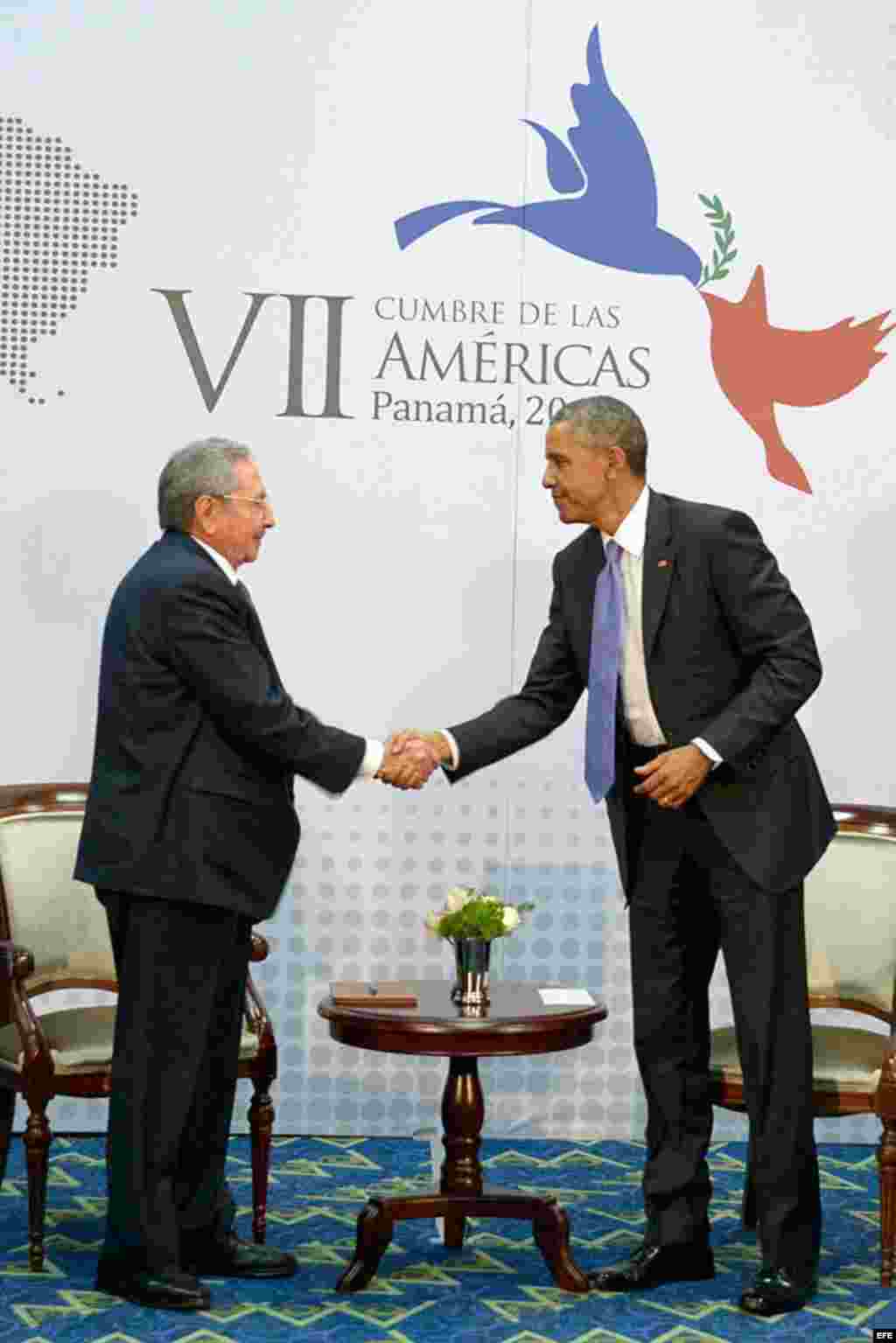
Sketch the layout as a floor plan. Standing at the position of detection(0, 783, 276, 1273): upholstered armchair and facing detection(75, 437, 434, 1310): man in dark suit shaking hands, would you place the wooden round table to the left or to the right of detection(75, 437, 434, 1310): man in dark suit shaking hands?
left

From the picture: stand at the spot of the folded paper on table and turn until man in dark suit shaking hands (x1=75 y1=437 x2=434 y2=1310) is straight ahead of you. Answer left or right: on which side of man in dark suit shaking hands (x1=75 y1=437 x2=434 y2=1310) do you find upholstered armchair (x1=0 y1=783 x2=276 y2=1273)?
right

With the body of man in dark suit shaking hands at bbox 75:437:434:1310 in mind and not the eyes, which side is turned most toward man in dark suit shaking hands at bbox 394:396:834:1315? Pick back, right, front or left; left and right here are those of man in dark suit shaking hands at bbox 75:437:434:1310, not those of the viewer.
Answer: front

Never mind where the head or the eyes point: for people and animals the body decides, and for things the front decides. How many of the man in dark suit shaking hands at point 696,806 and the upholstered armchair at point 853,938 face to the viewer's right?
0

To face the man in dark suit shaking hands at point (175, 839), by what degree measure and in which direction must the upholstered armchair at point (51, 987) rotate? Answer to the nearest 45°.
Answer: approximately 45° to its right

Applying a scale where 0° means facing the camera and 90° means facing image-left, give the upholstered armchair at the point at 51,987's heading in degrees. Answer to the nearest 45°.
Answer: approximately 315°

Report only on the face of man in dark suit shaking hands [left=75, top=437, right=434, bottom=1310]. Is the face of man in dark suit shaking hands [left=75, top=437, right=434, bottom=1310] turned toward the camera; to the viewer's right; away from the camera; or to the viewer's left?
to the viewer's right

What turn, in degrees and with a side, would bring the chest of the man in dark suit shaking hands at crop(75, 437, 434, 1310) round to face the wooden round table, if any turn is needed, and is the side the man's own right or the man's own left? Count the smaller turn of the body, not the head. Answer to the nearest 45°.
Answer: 0° — they already face it

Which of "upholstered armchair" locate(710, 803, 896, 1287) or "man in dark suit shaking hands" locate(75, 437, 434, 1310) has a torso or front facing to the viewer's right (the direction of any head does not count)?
the man in dark suit shaking hands

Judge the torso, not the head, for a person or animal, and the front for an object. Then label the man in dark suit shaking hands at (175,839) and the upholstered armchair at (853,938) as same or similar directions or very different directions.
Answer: very different directions

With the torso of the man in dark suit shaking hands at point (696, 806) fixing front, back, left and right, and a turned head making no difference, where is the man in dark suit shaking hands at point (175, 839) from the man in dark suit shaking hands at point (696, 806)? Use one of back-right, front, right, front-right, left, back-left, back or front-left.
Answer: front-right

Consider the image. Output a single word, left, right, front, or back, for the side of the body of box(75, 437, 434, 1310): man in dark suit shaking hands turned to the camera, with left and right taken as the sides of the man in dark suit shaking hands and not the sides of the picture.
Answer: right

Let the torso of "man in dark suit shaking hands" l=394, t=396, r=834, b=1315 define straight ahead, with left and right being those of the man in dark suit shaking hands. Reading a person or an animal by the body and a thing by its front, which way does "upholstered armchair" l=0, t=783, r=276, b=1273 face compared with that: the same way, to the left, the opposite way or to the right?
to the left

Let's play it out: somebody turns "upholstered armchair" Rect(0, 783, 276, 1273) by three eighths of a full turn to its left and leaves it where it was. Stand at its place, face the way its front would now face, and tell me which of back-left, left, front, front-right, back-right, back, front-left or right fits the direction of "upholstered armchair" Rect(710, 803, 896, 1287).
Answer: right

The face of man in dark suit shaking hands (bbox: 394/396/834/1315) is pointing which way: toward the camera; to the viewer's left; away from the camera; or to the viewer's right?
to the viewer's left

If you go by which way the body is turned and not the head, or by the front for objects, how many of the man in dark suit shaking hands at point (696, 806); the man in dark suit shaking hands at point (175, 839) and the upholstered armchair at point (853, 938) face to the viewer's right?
1

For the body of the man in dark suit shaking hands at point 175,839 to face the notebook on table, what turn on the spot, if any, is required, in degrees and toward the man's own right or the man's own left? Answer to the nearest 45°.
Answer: approximately 45° to the man's own left

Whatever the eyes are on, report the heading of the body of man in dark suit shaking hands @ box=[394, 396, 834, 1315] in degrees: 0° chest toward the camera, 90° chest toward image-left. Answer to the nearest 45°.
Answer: approximately 45°
